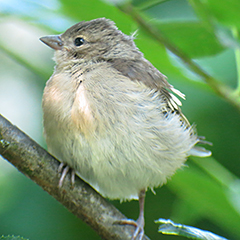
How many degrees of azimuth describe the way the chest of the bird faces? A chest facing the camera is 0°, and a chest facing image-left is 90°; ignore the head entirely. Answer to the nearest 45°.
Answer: approximately 45°

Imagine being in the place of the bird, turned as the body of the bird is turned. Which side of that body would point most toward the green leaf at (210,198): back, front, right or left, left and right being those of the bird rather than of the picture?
back

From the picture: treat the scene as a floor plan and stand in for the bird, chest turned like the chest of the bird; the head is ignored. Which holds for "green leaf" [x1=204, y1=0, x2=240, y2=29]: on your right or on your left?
on your left
